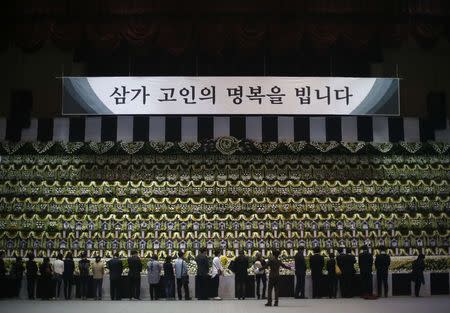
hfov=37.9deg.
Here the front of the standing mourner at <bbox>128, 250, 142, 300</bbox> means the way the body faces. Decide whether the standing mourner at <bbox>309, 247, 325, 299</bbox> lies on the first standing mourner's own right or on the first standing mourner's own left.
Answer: on the first standing mourner's own right

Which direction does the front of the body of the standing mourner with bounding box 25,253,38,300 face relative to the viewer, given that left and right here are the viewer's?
facing away from the viewer

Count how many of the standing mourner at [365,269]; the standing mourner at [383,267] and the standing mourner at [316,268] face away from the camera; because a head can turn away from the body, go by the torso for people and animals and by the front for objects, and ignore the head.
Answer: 3

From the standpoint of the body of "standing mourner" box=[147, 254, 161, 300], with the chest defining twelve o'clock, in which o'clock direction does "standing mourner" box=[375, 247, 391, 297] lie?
"standing mourner" box=[375, 247, 391, 297] is roughly at 3 o'clock from "standing mourner" box=[147, 254, 161, 300].

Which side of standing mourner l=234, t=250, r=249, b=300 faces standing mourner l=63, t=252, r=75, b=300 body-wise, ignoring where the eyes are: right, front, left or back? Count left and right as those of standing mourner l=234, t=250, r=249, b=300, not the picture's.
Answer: left

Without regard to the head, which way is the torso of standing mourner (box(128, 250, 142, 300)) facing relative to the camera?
away from the camera

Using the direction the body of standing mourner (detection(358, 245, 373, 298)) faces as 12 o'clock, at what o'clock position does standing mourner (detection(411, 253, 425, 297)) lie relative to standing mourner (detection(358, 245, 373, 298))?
standing mourner (detection(411, 253, 425, 297)) is roughly at 2 o'clock from standing mourner (detection(358, 245, 373, 298)).

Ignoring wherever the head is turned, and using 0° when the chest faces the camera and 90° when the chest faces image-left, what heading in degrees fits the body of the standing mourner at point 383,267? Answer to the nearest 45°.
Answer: approximately 180°

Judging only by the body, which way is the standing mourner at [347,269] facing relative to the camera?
away from the camera

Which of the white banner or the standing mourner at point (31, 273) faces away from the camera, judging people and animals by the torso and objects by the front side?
the standing mourner

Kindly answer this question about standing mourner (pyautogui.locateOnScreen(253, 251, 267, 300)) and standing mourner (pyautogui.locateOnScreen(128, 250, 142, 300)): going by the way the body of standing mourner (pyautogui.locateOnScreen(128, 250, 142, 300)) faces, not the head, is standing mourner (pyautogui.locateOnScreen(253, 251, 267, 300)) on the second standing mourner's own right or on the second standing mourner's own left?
on the second standing mourner's own right

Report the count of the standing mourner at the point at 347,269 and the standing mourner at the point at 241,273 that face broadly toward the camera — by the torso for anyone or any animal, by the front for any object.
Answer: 0

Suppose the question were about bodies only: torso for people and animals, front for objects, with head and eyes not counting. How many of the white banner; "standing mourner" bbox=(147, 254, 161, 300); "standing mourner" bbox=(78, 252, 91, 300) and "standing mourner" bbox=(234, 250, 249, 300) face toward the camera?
1

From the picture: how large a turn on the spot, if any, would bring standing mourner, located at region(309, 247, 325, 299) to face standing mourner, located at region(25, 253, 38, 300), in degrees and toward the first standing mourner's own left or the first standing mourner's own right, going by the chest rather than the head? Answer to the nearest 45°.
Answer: approximately 90° to the first standing mourner's own left

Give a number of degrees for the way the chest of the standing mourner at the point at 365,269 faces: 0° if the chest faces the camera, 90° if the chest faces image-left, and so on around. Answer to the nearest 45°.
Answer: approximately 180°

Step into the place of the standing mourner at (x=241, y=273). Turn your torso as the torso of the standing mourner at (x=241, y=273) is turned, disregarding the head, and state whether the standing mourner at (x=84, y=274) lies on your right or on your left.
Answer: on your left

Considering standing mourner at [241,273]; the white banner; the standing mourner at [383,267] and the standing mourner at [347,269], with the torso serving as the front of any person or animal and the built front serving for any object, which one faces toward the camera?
the white banner
